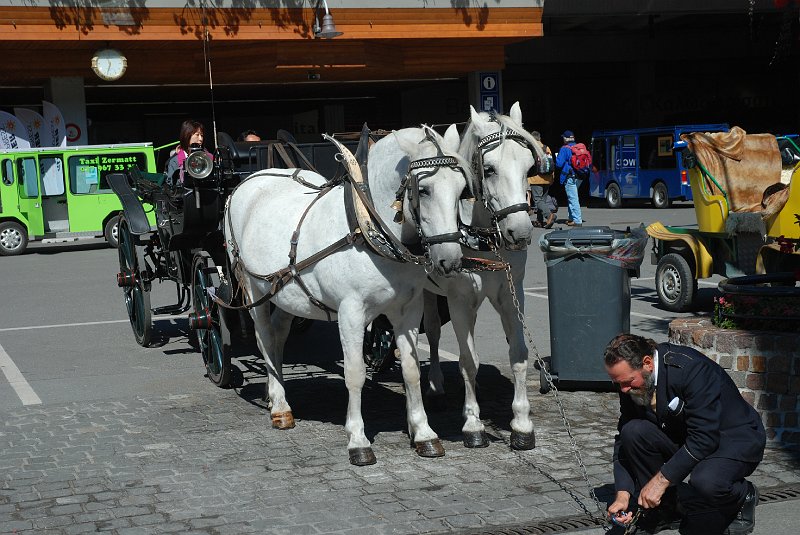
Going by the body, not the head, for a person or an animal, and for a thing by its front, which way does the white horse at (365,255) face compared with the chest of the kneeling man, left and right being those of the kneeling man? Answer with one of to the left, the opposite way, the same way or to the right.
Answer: to the left

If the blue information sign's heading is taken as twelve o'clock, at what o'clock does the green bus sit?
The green bus is roughly at 2 o'clock from the blue information sign.

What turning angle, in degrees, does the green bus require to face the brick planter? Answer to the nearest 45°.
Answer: approximately 90° to its left

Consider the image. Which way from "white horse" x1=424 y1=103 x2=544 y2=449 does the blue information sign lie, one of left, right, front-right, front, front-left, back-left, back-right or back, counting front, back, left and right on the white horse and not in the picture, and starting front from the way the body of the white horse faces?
back-left

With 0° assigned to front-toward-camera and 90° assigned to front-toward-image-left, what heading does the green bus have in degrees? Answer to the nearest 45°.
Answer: approximately 90°

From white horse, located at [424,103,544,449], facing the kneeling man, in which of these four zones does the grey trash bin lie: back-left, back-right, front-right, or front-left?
back-left

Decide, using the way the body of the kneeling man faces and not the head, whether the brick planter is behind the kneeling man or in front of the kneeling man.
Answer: behind

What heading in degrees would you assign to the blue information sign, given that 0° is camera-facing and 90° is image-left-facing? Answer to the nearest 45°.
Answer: approximately 0°

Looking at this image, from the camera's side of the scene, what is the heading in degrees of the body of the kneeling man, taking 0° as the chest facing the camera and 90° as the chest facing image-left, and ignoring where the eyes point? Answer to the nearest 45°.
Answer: approximately 45°

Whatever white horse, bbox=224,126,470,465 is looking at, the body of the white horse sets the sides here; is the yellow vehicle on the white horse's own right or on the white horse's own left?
on the white horse's own left

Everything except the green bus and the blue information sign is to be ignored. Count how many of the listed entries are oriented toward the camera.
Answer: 1
